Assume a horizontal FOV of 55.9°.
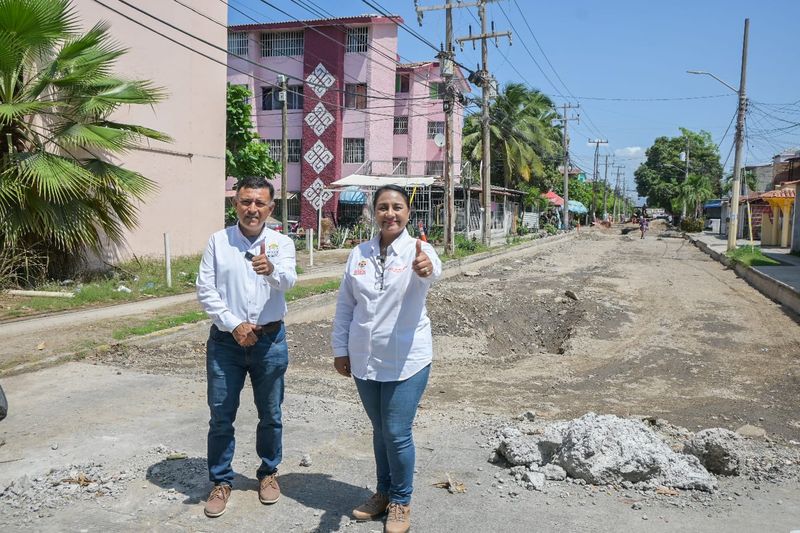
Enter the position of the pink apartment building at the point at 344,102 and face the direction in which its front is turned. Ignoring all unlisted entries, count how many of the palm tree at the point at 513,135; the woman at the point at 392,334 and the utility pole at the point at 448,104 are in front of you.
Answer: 2

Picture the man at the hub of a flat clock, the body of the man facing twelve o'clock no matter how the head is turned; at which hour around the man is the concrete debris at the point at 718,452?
The concrete debris is roughly at 9 o'clock from the man.

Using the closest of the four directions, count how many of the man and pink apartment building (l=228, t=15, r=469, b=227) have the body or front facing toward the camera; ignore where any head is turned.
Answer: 2

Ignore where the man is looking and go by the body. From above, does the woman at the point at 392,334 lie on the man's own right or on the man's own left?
on the man's own left

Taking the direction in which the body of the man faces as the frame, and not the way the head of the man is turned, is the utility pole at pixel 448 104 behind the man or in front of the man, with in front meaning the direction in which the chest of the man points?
behind

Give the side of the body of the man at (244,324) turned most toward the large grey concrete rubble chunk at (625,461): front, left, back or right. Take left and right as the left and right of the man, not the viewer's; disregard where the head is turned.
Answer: left

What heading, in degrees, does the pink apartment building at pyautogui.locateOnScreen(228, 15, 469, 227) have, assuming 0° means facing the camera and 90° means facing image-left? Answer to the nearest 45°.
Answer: approximately 0°

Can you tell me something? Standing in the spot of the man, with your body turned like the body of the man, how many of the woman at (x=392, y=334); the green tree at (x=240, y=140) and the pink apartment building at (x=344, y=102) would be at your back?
2

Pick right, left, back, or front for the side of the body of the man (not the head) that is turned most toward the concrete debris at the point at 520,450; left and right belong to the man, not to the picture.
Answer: left

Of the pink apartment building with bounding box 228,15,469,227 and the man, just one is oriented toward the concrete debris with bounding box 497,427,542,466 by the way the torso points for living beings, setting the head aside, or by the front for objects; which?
the pink apartment building

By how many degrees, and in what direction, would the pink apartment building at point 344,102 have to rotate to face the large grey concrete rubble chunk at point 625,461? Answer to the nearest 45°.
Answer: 0° — it already faces it
